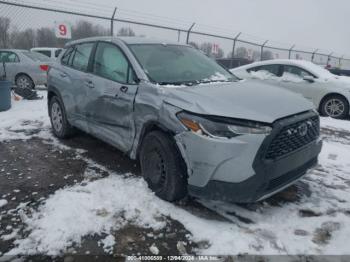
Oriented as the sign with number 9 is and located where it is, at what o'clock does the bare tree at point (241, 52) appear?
The bare tree is roughly at 8 o'clock from the sign with number 9.

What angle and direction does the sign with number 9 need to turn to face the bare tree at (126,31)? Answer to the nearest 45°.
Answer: approximately 90° to its left

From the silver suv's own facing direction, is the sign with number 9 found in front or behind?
behind

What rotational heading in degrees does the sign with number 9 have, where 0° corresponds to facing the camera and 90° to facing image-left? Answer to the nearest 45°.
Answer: approximately 0°

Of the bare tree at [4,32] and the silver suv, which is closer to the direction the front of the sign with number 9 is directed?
the silver suv

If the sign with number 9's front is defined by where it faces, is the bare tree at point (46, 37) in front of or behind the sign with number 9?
behind

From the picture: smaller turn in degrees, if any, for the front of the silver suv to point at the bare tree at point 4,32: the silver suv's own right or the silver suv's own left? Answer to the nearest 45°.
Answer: approximately 180°

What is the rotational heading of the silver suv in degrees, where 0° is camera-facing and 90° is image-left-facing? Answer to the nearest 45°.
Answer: approximately 315°

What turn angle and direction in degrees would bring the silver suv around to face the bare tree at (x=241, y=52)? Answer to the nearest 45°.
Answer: approximately 135° to its left

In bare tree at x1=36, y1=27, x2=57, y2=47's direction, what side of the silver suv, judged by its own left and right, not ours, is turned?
back

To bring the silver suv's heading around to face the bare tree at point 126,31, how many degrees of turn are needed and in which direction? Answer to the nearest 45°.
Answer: approximately 135° to its left
